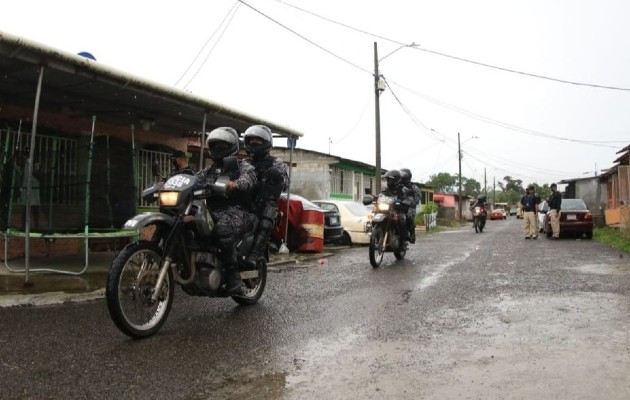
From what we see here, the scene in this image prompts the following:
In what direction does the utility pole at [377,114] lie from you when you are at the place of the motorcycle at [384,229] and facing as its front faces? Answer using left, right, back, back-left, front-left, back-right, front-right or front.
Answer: back-right

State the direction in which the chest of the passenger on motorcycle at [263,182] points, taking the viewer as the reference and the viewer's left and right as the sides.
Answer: facing the viewer and to the left of the viewer

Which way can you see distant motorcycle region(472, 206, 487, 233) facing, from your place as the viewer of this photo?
facing the viewer

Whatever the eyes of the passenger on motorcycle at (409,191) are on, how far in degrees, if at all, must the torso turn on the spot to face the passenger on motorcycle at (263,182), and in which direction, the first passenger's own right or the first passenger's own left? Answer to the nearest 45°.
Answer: approximately 45° to the first passenger's own left

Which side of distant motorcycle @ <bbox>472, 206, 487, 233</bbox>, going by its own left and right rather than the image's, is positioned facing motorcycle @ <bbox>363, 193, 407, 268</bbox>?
front

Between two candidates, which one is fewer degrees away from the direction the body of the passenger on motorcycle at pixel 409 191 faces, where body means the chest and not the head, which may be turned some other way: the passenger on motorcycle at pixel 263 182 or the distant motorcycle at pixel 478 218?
the passenger on motorcycle

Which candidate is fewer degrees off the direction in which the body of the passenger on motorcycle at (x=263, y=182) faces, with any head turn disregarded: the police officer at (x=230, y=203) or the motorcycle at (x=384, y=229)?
the police officer

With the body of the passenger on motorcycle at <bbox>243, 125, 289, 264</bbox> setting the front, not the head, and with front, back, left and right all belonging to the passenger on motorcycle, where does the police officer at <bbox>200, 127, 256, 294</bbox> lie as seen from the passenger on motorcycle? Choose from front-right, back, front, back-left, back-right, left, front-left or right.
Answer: front

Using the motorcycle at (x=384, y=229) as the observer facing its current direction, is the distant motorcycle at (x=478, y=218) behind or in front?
behind

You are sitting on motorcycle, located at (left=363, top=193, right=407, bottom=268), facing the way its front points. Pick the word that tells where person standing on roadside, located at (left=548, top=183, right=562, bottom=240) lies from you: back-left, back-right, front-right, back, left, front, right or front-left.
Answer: back
